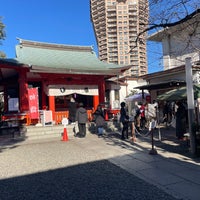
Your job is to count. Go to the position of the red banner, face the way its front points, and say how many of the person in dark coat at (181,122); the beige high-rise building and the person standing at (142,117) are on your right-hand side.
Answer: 0

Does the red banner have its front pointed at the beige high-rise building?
no

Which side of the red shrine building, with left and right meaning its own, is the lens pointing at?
front

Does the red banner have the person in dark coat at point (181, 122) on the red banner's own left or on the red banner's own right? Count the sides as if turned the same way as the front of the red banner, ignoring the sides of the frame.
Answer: on the red banner's own left

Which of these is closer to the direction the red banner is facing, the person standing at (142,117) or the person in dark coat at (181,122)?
the person in dark coat

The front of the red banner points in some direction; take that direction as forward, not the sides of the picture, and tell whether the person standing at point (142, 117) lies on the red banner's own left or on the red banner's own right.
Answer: on the red banner's own left

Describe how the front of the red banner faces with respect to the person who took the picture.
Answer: facing the viewer
